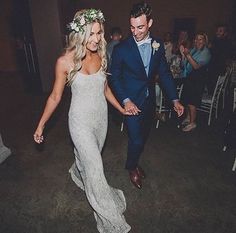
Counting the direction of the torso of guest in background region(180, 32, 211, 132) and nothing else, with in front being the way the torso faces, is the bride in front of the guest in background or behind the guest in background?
in front

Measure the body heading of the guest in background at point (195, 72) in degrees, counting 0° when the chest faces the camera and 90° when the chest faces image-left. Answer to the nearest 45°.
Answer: approximately 45°

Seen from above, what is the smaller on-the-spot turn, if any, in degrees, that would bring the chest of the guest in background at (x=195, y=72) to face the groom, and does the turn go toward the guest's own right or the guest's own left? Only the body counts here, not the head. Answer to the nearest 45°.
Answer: approximately 45° to the guest's own left
